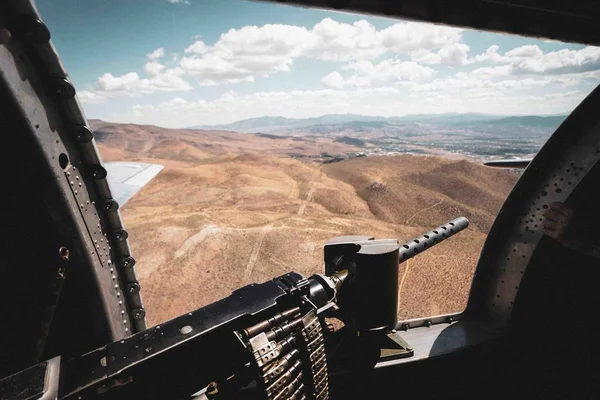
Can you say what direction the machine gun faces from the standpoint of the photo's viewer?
facing away from the viewer and to the right of the viewer
